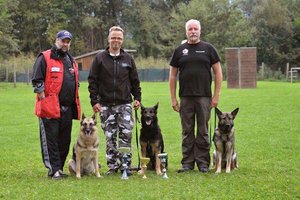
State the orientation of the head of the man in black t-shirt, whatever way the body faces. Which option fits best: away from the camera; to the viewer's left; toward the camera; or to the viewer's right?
toward the camera

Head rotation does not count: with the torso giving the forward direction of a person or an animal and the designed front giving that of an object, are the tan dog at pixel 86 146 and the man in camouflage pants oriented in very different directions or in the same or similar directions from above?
same or similar directions

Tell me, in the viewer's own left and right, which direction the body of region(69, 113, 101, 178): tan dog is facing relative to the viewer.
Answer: facing the viewer

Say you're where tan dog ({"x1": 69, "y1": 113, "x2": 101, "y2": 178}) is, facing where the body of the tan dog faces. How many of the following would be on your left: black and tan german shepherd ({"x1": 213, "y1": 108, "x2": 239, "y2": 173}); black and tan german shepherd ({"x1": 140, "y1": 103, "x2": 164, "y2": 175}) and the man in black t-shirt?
3

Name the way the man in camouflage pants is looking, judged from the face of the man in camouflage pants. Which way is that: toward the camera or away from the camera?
toward the camera

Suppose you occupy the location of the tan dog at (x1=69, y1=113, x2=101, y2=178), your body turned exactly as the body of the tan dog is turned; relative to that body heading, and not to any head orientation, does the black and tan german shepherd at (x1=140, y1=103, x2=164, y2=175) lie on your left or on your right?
on your left

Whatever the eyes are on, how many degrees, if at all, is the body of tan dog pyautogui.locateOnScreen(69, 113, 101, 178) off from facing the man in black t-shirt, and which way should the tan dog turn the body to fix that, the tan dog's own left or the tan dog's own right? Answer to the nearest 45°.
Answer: approximately 90° to the tan dog's own left

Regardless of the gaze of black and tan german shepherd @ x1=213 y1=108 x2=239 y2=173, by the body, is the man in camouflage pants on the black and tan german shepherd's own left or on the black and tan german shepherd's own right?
on the black and tan german shepherd's own right

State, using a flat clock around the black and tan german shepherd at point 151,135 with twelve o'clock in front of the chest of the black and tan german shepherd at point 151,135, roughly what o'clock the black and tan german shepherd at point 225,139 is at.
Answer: the black and tan german shepherd at point 225,139 is roughly at 9 o'clock from the black and tan german shepherd at point 151,135.

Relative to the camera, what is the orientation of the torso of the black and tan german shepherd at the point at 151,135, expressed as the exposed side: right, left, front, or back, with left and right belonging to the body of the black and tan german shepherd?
front
